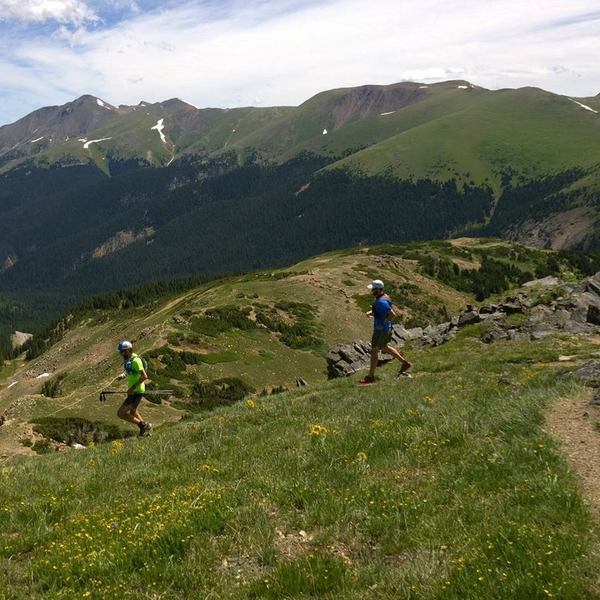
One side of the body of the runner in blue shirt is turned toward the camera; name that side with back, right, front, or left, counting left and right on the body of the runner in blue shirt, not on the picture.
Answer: left

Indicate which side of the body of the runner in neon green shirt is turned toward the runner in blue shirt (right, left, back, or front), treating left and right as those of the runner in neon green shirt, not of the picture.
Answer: back

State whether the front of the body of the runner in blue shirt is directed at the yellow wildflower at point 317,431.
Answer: no

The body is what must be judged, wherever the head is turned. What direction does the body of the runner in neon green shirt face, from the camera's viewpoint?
to the viewer's left

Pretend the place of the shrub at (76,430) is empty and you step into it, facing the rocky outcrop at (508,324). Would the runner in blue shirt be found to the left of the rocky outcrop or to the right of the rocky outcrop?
right

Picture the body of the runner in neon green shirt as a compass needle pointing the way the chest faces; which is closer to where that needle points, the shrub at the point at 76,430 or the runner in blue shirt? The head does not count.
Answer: the shrub

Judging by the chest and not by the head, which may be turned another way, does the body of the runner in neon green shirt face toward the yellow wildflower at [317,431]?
no
